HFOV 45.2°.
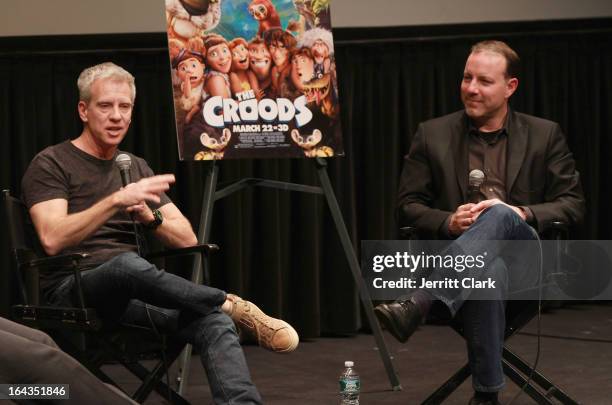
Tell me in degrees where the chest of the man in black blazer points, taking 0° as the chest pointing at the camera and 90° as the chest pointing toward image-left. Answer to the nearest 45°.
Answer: approximately 0°

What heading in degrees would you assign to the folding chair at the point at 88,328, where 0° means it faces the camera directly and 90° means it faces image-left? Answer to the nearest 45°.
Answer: approximately 315°

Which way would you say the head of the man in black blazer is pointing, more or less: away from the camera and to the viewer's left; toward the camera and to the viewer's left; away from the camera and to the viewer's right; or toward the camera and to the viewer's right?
toward the camera and to the viewer's left

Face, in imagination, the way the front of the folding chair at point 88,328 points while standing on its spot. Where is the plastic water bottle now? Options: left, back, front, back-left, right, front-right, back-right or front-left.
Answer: front-left

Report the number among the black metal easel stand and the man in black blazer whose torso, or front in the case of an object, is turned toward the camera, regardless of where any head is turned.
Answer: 2

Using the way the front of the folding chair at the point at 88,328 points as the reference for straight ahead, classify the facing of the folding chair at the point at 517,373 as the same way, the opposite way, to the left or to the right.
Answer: to the right

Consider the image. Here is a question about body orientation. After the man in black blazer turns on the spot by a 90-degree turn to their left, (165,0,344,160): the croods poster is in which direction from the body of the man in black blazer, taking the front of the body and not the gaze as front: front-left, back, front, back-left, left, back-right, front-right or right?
back

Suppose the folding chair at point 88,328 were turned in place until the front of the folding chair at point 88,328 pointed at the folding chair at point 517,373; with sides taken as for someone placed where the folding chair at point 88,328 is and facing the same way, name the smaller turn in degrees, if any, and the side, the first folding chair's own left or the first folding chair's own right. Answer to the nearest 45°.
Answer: approximately 45° to the first folding chair's own left

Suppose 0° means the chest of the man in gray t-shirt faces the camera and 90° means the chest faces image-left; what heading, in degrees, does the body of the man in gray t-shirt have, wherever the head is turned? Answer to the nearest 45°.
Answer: approximately 315°

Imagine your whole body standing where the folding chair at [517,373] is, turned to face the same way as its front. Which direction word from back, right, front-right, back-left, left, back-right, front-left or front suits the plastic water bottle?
right

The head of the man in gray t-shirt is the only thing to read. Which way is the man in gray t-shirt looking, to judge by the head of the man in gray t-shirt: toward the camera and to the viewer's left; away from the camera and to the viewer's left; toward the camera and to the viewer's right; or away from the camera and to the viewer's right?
toward the camera and to the viewer's right
